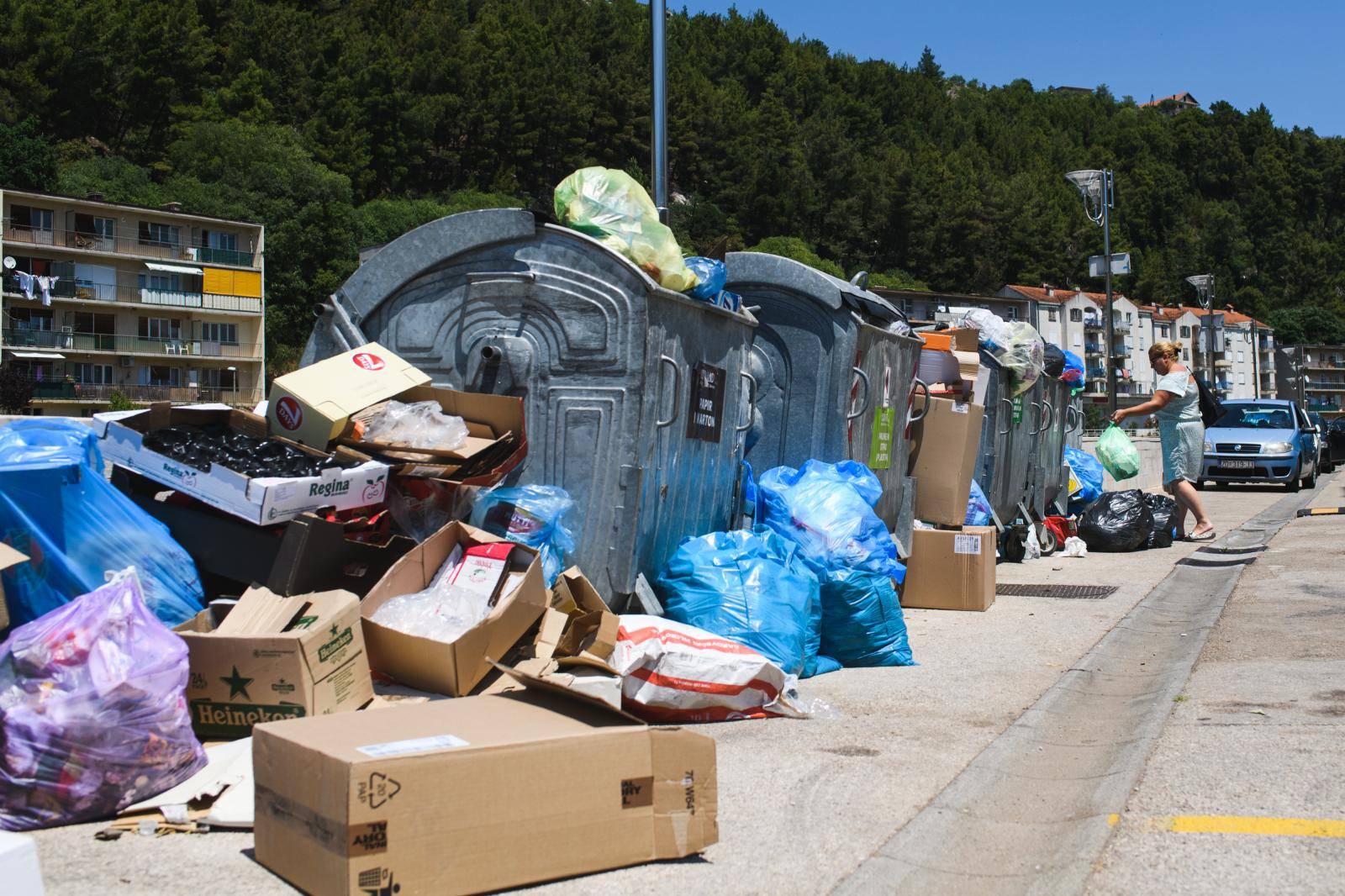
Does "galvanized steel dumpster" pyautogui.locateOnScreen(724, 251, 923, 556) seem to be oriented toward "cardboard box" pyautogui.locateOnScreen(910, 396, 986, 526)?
no

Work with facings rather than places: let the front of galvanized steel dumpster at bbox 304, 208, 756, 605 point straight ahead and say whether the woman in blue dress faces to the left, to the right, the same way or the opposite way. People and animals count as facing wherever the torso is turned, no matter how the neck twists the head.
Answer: the opposite way

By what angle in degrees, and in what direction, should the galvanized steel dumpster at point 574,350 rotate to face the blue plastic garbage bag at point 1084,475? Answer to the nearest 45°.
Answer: approximately 90° to its left

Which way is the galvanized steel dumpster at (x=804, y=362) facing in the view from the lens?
facing the viewer and to the right of the viewer

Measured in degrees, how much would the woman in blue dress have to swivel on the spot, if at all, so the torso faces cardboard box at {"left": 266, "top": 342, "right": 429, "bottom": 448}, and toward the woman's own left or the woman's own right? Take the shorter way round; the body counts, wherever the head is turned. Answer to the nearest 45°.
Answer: approximately 45° to the woman's own left

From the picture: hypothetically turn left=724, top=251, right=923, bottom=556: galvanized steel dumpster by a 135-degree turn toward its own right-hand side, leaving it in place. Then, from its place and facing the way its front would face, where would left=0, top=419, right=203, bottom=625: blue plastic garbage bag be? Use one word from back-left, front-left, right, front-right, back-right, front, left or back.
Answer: front-left

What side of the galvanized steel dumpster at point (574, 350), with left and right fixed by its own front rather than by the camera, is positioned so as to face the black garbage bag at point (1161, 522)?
left

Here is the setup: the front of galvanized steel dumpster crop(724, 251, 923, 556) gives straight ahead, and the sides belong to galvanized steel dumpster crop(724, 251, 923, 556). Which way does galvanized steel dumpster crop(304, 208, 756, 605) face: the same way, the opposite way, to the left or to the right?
the same way

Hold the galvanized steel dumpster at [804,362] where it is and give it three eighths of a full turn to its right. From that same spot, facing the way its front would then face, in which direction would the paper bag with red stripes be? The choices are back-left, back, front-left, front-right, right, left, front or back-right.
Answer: left

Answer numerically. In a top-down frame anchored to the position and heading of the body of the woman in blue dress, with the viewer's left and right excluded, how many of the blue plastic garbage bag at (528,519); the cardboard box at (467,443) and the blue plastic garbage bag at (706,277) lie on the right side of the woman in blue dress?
0

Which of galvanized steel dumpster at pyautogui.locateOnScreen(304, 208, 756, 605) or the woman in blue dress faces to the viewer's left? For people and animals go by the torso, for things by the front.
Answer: the woman in blue dress

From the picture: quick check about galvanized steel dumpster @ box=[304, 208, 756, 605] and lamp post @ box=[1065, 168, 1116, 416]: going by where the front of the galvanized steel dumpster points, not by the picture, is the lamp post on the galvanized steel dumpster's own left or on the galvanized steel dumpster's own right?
on the galvanized steel dumpster's own left

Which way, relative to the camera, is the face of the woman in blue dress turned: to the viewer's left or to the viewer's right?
to the viewer's left

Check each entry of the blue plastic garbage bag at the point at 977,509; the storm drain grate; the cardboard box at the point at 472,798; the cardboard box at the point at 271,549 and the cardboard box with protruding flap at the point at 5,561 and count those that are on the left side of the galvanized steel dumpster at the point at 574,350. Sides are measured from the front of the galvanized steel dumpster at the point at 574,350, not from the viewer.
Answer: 2

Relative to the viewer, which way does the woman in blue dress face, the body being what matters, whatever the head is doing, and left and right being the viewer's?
facing to the left of the viewer

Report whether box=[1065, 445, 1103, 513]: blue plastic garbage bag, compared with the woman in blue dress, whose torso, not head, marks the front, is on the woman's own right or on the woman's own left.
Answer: on the woman's own right
